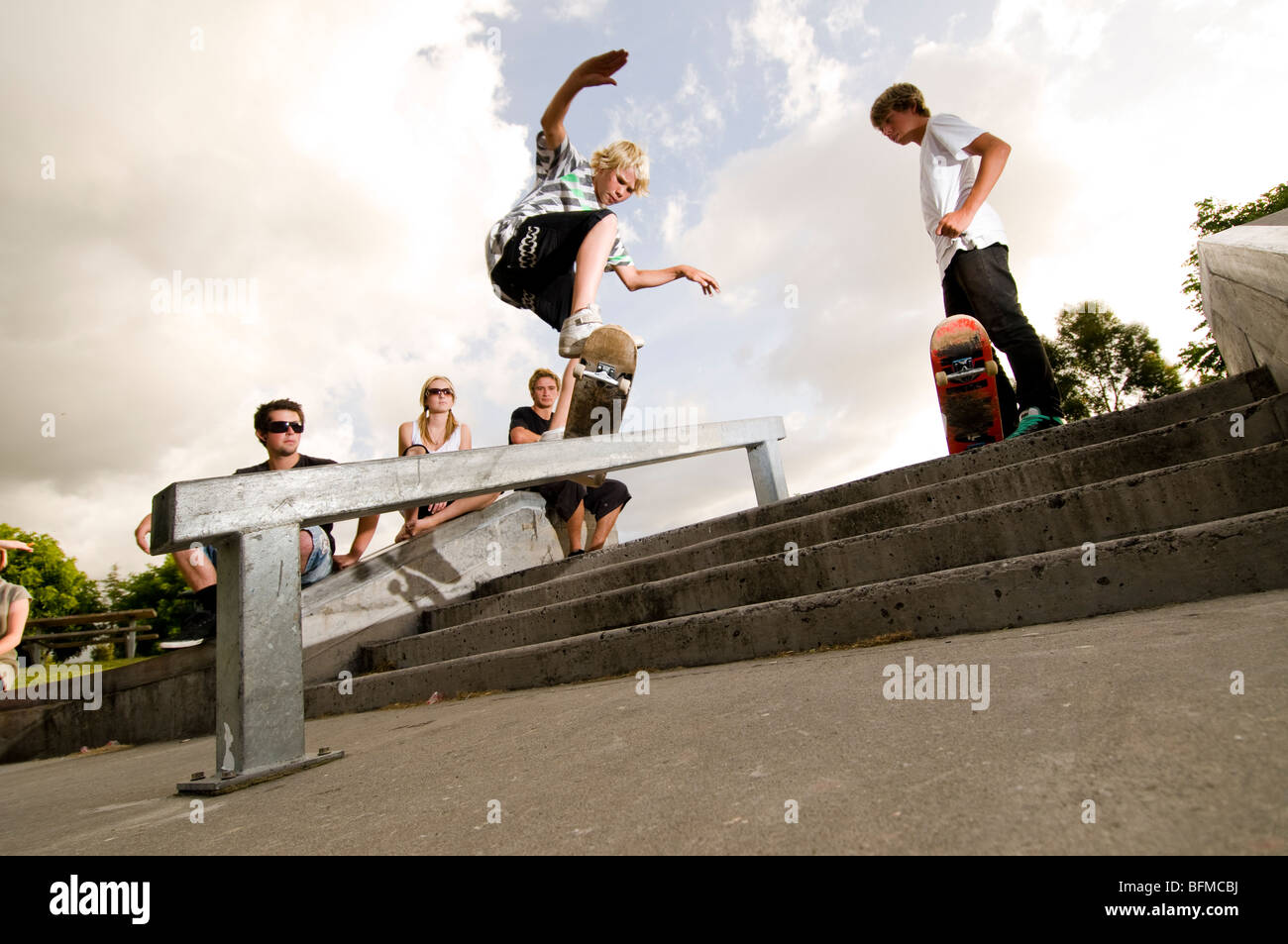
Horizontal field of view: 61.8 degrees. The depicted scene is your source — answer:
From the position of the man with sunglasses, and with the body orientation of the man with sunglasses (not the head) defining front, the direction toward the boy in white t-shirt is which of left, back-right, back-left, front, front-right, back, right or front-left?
front-left

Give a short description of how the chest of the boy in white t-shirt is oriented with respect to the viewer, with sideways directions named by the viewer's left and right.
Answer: facing the viewer and to the left of the viewer

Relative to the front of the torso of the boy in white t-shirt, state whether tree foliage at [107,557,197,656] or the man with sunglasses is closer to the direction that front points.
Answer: the man with sunglasses

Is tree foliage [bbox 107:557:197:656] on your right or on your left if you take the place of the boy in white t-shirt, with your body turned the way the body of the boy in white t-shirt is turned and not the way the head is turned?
on your right

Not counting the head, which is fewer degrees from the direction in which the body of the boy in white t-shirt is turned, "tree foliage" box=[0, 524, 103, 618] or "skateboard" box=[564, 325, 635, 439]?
the skateboard

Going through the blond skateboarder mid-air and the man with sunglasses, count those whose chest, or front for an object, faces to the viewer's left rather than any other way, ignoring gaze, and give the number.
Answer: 0

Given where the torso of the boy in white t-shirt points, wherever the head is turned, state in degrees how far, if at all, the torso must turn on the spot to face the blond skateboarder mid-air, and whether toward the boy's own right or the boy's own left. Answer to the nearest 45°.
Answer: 0° — they already face them

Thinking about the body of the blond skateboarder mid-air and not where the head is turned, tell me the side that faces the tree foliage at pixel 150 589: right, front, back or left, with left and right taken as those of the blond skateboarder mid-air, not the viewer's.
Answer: back

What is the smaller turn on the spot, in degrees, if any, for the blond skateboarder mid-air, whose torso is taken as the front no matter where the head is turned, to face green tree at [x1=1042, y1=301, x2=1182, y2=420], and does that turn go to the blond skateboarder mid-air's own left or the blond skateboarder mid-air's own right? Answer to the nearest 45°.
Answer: approximately 90° to the blond skateboarder mid-air's own left

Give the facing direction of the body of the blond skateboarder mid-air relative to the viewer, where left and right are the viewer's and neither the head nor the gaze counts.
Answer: facing the viewer and to the right of the viewer

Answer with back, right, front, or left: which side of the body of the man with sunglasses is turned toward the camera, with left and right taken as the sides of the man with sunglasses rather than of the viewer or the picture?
front
